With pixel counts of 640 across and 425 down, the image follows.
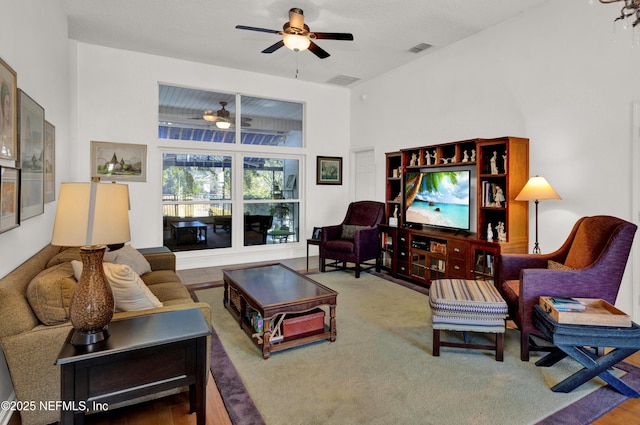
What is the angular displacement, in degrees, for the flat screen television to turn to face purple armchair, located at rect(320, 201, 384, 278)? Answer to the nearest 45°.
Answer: approximately 45° to its right

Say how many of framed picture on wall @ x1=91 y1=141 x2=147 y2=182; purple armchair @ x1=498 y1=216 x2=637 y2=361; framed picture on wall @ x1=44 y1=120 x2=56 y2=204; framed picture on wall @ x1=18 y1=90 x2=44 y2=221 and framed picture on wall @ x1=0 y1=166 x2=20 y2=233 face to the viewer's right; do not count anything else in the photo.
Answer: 3

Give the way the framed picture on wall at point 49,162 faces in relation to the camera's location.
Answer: facing to the right of the viewer

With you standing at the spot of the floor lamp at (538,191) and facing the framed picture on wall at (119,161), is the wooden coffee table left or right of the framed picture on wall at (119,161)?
left

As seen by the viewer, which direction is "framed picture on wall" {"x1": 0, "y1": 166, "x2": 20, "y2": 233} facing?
to the viewer's right
